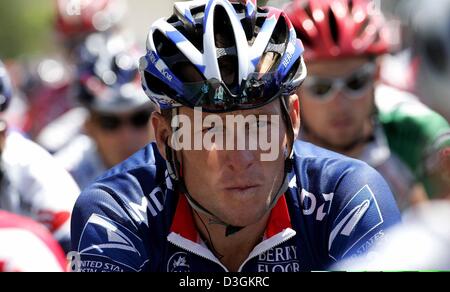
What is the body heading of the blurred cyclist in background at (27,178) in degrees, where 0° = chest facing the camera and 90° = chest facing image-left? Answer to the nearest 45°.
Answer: approximately 0°

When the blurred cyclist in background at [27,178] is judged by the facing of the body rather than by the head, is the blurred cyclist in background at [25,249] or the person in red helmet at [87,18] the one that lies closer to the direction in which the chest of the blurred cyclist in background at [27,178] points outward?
the blurred cyclist in background

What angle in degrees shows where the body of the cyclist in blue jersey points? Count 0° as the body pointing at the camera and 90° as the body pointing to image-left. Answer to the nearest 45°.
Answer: approximately 0°

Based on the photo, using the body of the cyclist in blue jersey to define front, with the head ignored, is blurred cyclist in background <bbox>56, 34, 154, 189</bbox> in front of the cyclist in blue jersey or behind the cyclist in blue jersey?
behind

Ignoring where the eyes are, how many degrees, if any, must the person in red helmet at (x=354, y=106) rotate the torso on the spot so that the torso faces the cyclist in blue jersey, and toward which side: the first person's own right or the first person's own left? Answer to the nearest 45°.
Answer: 0° — they already face them

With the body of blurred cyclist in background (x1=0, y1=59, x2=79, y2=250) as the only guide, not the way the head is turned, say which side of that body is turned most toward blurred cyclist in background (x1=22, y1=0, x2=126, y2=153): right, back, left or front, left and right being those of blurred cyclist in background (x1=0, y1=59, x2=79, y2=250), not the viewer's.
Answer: back
